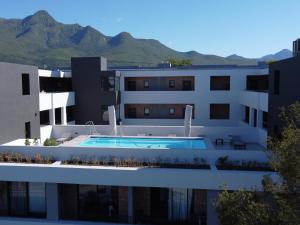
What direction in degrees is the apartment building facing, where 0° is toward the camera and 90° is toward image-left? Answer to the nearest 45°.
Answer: approximately 0°
